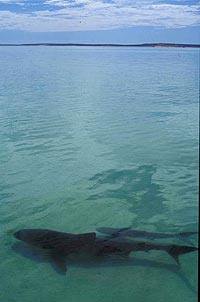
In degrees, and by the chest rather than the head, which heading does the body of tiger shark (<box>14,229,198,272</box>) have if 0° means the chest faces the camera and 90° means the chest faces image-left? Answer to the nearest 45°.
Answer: approximately 90°
